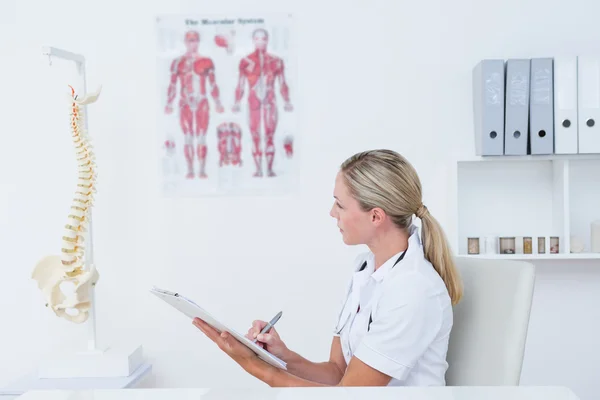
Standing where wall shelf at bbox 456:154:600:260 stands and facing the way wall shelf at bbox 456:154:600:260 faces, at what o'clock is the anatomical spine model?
The anatomical spine model is roughly at 2 o'clock from the wall shelf.

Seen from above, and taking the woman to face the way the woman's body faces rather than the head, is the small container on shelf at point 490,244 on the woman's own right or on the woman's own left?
on the woman's own right

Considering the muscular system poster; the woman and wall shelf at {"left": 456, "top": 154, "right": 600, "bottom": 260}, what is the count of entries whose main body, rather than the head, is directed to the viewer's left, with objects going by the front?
1

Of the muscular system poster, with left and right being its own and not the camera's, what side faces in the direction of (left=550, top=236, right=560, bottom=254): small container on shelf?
left

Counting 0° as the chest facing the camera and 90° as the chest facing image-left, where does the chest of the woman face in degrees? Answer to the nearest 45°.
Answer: approximately 90°

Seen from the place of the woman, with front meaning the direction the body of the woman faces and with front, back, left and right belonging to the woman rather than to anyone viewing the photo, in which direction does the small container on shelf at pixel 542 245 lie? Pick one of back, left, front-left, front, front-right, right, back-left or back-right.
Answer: back-right

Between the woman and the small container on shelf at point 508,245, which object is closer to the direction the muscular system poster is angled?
the woman

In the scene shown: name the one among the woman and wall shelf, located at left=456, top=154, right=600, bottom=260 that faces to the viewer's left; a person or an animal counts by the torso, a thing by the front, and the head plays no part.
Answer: the woman

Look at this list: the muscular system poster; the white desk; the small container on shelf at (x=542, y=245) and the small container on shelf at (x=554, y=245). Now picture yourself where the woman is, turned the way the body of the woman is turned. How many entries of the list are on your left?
1

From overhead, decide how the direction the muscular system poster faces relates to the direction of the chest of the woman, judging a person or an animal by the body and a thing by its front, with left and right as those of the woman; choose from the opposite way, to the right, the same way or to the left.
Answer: to the left

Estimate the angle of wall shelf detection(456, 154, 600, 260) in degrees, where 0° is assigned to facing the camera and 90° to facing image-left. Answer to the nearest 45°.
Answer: approximately 0°

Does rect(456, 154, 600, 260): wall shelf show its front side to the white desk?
yes

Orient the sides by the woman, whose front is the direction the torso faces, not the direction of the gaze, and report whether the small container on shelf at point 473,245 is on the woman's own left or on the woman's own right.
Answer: on the woman's own right

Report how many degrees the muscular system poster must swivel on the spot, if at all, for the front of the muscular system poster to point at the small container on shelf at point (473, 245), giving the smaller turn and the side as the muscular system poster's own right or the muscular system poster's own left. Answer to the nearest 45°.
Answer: approximately 90° to the muscular system poster's own left

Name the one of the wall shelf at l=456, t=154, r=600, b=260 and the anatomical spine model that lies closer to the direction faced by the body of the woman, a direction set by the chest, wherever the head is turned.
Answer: the anatomical spine model

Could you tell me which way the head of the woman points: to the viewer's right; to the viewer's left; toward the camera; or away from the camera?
to the viewer's left
